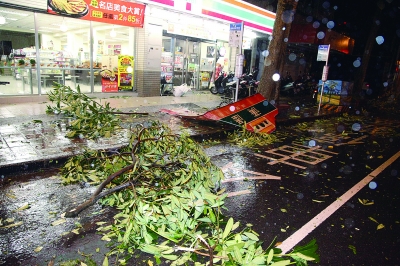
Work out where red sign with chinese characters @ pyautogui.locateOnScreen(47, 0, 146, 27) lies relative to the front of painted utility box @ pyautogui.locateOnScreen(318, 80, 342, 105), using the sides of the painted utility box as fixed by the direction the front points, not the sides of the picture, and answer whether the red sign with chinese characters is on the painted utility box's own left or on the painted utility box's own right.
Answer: on the painted utility box's own right

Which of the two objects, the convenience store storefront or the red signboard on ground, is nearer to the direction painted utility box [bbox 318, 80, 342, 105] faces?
the red signboard on ground

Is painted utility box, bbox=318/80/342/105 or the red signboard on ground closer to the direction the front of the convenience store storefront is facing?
the red signboard on ground

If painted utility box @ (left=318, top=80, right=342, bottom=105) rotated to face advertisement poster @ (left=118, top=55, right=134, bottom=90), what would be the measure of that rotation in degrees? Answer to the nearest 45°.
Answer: approximately 45° to its right

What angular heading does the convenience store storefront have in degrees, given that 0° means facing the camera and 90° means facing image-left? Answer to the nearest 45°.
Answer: approximately 315°

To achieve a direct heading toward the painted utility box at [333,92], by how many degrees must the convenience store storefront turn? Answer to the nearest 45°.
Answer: approximately 45° to its left

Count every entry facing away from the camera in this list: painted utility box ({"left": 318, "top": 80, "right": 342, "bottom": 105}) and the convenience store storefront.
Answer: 0

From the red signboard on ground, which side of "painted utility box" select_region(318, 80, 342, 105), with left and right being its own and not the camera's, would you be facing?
front

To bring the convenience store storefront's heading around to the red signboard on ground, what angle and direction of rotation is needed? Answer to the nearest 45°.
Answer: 0° — it already faces it
